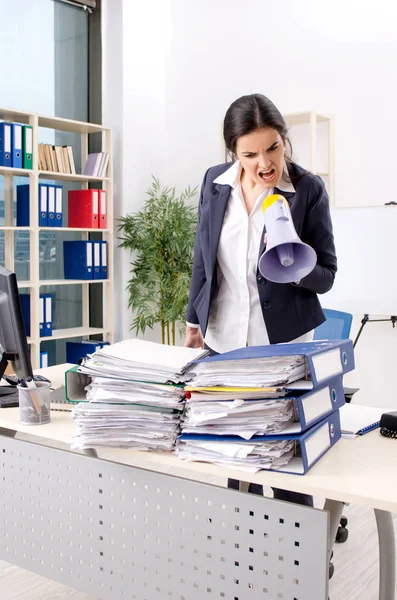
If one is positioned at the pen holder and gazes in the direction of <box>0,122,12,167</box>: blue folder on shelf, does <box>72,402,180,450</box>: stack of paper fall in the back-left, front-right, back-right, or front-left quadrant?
back-right

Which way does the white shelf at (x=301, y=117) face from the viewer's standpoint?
toward the camera

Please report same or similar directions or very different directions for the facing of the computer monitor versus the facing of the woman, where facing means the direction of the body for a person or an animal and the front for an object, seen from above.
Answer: very different directions

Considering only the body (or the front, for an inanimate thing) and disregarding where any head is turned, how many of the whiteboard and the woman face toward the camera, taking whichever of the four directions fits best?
2

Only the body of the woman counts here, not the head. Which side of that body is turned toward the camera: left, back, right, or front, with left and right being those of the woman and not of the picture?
front

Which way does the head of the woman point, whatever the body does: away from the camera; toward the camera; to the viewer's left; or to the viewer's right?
toward the camera

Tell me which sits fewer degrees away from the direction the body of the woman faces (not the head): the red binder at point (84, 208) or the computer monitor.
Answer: the computer monitor

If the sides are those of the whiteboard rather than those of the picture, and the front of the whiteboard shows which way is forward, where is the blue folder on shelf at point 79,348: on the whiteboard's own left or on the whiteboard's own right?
on the whiteboard's own right

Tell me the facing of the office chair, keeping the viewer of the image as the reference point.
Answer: facing the viewer and to the left of the viewer

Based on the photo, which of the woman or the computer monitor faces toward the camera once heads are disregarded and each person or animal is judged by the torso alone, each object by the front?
the woman

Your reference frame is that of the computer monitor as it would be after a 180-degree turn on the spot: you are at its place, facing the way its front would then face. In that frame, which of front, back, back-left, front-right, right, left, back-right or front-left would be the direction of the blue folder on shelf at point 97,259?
back-right

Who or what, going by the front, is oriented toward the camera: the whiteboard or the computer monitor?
the whiteboard

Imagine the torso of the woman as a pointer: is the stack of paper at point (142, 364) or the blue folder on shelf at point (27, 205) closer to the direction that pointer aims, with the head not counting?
the stack of paper

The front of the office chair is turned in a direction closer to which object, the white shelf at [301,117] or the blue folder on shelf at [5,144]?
the blue folder on shelf

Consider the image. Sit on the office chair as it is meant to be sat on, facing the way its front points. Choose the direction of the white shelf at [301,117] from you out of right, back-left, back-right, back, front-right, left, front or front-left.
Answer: back-right

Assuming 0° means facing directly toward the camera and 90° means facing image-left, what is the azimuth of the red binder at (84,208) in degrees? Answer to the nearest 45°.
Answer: approximately 315°
